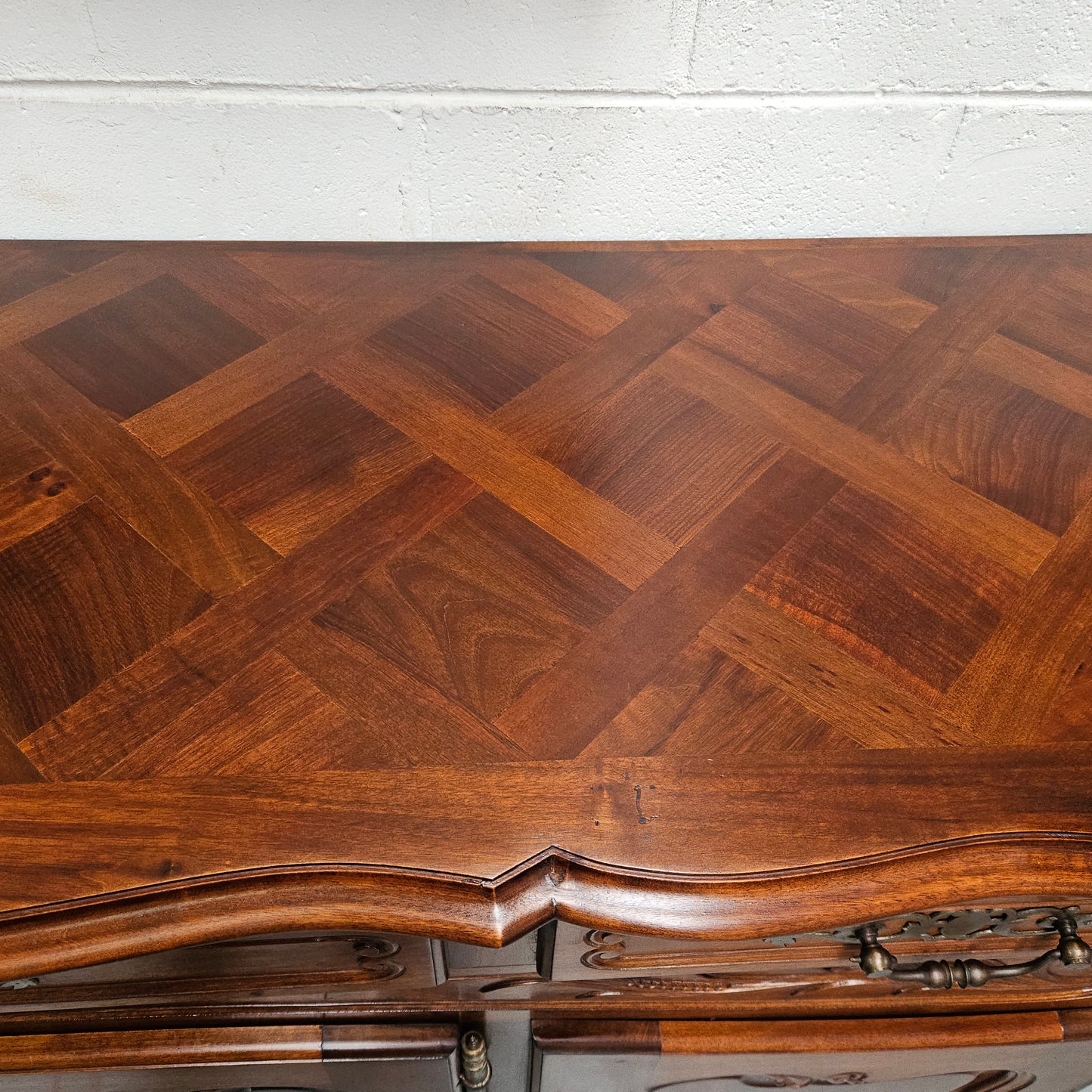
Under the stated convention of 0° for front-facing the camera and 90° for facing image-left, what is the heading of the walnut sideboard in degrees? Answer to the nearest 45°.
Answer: approximately 0°
